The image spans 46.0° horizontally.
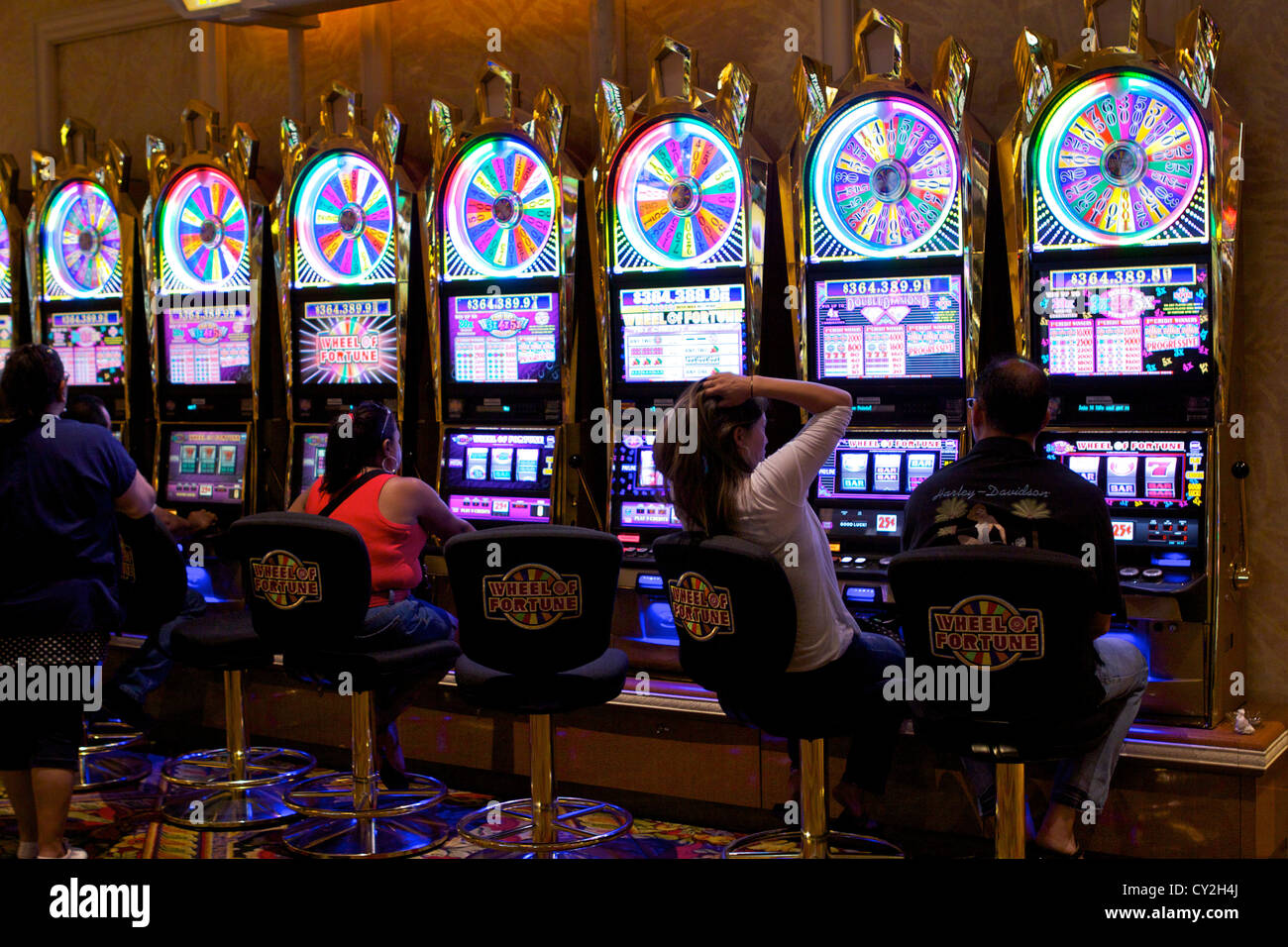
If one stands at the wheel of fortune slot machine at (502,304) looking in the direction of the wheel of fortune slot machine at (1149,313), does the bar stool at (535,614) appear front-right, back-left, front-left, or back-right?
front-right

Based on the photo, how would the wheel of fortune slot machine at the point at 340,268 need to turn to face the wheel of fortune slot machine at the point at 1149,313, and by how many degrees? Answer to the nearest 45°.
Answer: approximately 90° to its left

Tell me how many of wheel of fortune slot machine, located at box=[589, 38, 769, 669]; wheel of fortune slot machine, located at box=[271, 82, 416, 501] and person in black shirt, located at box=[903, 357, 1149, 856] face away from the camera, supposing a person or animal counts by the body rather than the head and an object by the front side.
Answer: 1

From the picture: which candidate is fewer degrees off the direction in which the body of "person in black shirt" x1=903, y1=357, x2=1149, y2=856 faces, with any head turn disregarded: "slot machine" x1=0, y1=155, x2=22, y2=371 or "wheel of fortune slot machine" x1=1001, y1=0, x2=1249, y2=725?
the wheel of fortune slot machine

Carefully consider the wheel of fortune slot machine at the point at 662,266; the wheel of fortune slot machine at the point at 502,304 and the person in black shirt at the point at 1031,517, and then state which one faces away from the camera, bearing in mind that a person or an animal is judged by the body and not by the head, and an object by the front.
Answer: the person in black shirt

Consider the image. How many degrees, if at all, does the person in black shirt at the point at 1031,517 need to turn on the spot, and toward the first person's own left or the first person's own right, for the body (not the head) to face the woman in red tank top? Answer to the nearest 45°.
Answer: approximately 90° to the first person's own left

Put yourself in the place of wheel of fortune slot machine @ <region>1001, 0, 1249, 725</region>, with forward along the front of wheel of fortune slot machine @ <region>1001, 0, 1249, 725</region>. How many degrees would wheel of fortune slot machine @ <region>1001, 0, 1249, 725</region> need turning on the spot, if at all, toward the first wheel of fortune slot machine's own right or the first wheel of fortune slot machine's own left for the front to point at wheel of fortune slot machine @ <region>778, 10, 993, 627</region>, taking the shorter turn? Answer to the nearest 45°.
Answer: approximately 45° to the first wheel of fortune slot machine's own right

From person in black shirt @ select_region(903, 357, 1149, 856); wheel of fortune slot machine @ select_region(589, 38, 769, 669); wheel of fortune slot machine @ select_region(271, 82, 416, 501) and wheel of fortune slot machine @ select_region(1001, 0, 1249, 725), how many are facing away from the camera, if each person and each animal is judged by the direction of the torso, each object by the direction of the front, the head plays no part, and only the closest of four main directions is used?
1

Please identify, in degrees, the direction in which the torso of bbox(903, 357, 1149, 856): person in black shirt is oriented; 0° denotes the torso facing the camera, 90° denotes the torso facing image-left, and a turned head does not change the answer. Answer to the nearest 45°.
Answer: approximately 180°

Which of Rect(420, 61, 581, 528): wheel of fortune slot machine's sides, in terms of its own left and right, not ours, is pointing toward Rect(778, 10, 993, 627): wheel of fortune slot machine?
left

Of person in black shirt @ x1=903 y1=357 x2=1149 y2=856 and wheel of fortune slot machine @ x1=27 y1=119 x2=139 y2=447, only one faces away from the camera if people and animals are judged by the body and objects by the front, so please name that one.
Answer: the person in black shirt

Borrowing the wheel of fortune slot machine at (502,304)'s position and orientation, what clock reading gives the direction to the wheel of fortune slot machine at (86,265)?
the wheel of fortune slot machine at (86,265) is roughly at 3 o'clock from the wheel of fortune slot machine at (502,304).

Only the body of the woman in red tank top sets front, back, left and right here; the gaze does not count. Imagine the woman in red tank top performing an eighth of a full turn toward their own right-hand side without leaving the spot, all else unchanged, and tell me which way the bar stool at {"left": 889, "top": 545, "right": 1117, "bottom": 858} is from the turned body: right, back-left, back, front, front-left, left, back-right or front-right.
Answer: front-right

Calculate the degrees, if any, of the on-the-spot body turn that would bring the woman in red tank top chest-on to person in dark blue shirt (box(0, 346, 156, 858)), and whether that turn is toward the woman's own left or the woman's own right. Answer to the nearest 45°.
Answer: approximately 135° to the woman's own left

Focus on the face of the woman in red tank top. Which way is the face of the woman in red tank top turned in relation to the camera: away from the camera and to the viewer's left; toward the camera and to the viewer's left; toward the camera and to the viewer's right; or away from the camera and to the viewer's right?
away from the camera and to the viewer's right

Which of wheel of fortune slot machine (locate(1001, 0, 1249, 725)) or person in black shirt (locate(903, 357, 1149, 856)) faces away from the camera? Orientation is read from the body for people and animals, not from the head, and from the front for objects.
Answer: the person in black shirt

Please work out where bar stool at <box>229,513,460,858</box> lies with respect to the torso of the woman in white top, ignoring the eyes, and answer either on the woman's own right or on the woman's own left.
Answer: on the woman's own left

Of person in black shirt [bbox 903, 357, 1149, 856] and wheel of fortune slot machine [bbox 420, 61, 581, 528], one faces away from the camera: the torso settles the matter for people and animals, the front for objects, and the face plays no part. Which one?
the person in black shirt

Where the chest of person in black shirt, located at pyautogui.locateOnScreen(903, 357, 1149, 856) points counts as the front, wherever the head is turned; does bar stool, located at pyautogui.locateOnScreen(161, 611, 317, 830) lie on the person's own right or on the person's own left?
on the person's own left
